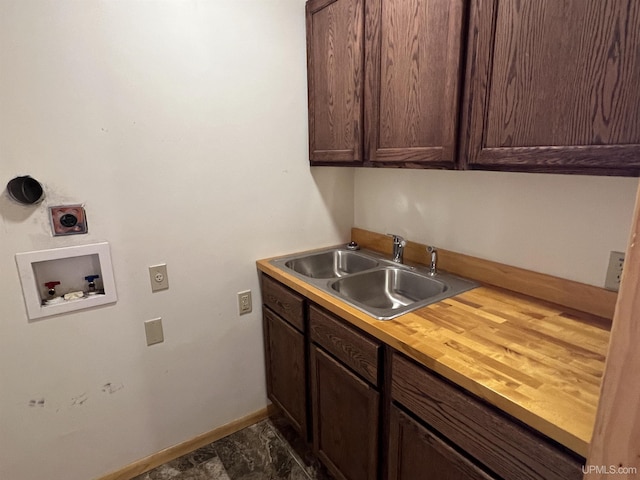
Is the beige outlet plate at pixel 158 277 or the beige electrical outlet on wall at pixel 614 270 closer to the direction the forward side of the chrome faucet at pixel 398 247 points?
the beige outlet plate

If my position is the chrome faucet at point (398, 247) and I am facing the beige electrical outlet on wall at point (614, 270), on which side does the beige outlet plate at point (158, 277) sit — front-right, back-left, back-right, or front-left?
back-right

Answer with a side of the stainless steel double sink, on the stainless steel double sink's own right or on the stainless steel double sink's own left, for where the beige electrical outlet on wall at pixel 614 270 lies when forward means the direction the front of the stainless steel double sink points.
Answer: on the stainless steel double sink's own left

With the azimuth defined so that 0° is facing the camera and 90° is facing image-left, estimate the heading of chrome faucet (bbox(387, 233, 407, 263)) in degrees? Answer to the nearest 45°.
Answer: approximately 45°

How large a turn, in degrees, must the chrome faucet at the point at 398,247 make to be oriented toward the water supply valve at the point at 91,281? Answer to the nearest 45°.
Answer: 0° — it already faces it

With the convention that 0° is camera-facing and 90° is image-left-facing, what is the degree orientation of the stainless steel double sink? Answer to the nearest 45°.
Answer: approximately 45°

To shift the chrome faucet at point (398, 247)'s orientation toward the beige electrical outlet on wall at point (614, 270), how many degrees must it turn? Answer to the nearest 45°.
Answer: approximately 90° to its left

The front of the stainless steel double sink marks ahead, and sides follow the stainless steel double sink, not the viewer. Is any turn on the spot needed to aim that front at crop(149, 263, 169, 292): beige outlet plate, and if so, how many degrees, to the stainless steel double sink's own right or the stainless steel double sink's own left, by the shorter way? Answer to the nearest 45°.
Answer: approximately 45° to the stainless steel double sink's own right
